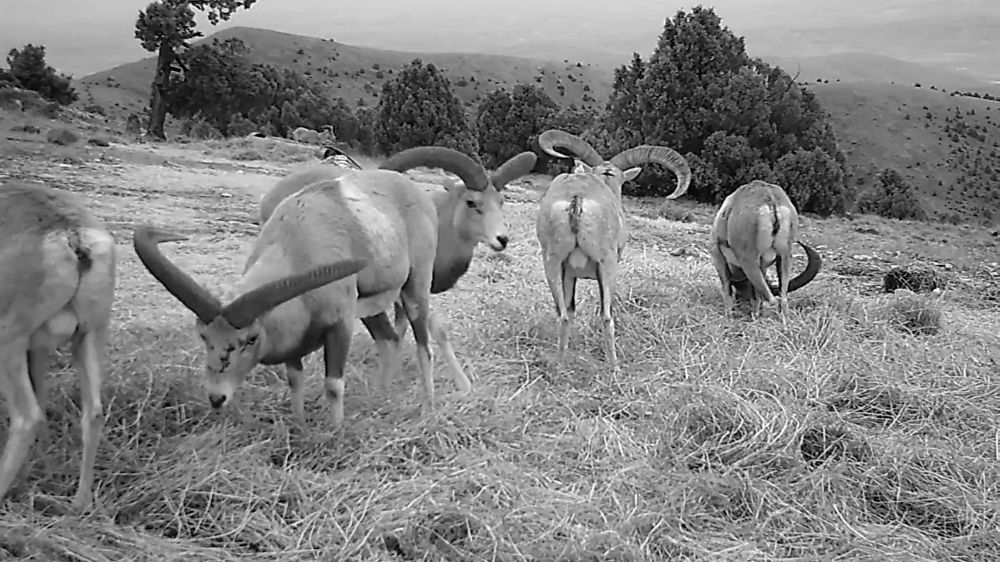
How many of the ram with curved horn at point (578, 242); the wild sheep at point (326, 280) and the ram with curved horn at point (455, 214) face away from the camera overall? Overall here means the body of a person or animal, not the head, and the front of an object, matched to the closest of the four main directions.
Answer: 1

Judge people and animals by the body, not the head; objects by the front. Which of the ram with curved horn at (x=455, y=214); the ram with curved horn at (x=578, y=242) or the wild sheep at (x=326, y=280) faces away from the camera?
the ram with curved horn at (x=578, y=242)

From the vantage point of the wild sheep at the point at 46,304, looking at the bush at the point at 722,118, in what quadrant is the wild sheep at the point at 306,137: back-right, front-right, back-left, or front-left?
front-left

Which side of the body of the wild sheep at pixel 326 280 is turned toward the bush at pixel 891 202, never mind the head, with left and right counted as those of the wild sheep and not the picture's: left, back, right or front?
back

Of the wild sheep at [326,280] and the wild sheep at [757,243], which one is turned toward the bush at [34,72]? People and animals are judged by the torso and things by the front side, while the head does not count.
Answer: the wild sheep at [757,243]

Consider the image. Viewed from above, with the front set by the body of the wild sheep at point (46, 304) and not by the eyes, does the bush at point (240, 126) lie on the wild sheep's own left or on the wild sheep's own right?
on the wild sheep's own right

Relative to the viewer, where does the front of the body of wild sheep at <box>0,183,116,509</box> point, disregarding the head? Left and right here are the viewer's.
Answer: facing away from the viewer and to the left of the viewer

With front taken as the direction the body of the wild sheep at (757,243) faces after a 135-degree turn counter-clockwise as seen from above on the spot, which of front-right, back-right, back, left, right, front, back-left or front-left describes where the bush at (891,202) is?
back

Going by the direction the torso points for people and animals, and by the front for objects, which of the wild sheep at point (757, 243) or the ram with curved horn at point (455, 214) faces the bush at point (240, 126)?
the wild sheep

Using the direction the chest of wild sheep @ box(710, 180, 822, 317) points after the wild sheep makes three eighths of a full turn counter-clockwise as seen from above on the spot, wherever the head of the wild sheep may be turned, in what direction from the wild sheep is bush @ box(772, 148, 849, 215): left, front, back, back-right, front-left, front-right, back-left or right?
back

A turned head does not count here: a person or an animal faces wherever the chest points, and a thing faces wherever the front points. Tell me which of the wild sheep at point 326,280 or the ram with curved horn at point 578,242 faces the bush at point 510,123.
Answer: the ram with curved horn

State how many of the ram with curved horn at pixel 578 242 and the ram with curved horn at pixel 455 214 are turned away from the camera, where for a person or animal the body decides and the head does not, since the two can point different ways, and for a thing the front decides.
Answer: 1

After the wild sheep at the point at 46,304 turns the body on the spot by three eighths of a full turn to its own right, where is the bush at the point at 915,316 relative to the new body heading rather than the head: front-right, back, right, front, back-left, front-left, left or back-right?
front

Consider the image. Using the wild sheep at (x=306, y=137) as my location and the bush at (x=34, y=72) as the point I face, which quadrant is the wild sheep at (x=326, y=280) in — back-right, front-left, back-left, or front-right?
back-left

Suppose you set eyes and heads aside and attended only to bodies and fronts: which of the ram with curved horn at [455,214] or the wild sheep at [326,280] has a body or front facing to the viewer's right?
the ram with curved horn

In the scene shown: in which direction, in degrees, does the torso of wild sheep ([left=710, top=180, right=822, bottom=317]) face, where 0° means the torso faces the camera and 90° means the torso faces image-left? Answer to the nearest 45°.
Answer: approximately 135°

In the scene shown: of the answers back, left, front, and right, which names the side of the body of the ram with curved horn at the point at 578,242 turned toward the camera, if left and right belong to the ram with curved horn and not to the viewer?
back

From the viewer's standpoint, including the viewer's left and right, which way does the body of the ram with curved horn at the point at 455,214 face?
facing to the right of the viewer

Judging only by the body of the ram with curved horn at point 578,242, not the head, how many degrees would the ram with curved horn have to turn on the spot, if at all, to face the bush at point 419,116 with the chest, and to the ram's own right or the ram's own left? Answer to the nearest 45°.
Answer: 0° — it already faces it
